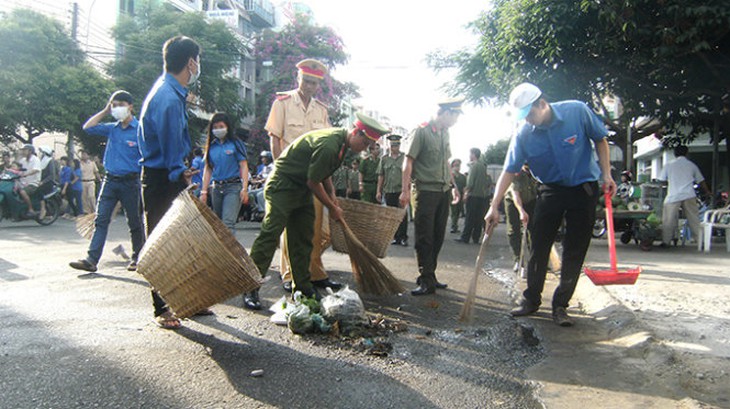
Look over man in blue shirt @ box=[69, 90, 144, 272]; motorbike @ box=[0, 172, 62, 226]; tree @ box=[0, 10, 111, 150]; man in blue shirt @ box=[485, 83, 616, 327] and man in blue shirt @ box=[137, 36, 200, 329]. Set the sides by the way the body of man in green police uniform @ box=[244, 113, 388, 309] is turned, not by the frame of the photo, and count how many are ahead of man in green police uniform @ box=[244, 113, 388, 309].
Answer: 1

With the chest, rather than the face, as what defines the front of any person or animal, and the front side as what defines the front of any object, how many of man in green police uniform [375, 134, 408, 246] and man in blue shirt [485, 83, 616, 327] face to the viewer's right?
0

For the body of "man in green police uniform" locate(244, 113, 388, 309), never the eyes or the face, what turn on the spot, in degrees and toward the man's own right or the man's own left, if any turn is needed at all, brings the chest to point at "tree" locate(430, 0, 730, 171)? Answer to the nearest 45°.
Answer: approximately 45° to the man's own left

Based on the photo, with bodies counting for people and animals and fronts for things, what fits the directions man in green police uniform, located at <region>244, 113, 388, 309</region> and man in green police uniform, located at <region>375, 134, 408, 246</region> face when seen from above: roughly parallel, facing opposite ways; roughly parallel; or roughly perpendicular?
roughly perpendicular

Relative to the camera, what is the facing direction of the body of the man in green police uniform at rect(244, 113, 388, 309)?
to the viewer's right

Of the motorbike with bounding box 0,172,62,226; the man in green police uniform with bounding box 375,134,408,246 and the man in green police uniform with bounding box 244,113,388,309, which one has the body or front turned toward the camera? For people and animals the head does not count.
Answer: the man in green police uniform with bounding box 375,134,408,246

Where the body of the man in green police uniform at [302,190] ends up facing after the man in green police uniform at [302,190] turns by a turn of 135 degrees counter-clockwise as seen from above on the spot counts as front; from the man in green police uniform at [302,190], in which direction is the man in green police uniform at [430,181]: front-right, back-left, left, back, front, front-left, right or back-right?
right

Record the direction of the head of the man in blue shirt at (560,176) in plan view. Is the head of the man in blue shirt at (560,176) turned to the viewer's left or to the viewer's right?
to the viewer's left

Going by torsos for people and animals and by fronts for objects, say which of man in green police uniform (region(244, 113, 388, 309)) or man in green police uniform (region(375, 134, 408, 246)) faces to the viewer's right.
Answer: man in green police uniform (region(244, 113, 388, 309))

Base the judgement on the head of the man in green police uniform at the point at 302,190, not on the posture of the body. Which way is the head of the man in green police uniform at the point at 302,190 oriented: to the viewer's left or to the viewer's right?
to the viewer's right

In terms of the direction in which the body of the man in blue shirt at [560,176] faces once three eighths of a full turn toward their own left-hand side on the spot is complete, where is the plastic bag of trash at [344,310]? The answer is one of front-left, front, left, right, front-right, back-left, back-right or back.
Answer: back-right

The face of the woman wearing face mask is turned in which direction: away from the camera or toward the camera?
toward the camera

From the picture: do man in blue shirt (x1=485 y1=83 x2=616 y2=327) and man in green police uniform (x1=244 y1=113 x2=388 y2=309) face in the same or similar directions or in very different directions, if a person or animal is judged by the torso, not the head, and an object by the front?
very different directions
